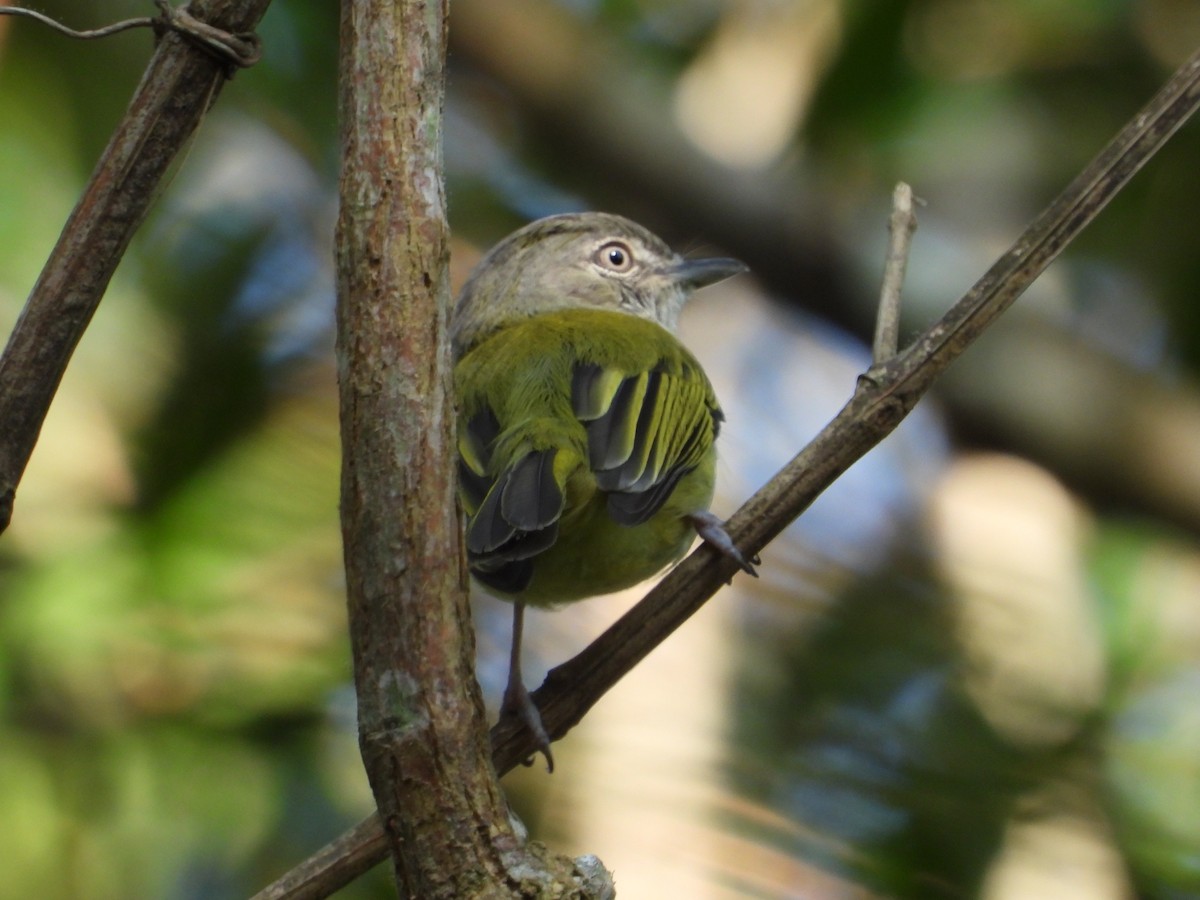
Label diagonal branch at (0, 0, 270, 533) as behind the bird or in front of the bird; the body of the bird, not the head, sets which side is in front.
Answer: behind

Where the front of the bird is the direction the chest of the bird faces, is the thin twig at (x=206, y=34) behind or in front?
behind

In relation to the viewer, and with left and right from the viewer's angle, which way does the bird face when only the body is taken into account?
facing away from the viewer and to the right of the viewer

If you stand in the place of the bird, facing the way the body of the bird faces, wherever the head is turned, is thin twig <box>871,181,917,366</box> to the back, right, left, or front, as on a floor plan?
right
